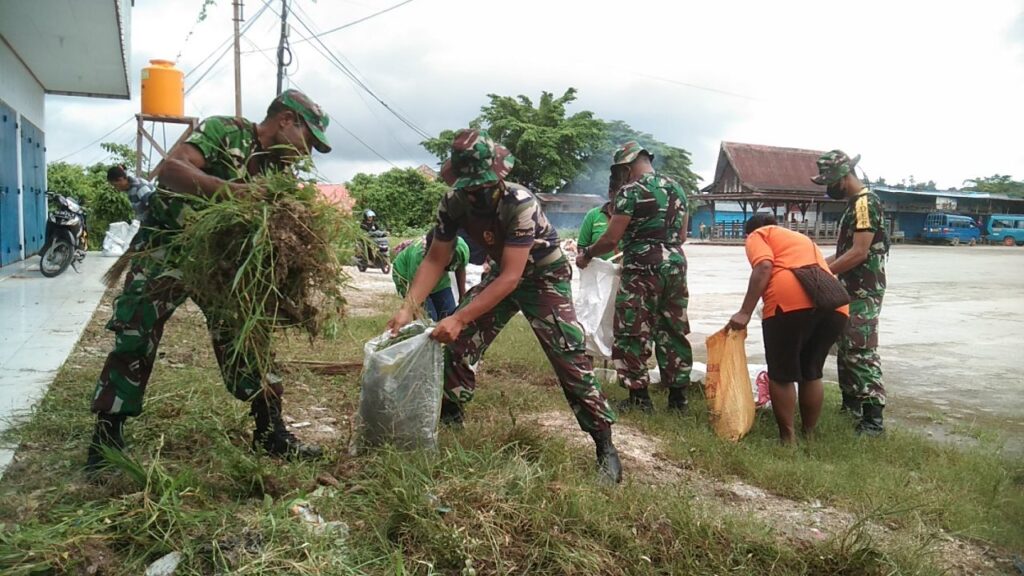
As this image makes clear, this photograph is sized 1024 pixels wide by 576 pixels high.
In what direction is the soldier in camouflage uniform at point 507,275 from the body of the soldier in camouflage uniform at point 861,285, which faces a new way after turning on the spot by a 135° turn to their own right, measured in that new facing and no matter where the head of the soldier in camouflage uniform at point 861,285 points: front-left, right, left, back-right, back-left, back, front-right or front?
back

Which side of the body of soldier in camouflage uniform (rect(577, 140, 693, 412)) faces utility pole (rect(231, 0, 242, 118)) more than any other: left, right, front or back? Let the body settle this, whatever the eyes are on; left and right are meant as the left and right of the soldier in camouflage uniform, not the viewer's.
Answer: front

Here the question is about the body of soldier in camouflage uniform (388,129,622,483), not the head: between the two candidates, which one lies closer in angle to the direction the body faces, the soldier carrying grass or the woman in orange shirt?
the soldier carrying grass

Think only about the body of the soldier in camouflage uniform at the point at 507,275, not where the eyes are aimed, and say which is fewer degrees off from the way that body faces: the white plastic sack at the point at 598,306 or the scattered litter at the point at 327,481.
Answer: the scattered litter

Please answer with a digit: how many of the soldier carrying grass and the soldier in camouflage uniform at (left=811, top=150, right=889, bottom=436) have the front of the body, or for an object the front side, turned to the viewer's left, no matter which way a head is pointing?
1

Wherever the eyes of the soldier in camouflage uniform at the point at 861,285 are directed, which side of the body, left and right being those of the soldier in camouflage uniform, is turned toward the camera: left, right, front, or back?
left

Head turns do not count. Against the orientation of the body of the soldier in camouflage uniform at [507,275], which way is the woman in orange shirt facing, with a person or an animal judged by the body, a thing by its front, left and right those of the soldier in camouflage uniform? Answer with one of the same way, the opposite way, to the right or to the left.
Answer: to the right

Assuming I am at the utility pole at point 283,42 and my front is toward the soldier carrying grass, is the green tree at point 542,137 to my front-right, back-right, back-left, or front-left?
back-left

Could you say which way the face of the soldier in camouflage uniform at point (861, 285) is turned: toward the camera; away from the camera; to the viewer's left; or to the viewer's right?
to the viewer's left

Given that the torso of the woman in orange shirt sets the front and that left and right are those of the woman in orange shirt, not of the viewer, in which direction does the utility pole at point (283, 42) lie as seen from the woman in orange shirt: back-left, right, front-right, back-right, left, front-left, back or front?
front

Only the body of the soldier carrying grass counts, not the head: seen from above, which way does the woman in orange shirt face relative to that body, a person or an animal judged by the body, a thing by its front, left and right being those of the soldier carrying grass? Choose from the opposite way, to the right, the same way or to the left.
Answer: to the left

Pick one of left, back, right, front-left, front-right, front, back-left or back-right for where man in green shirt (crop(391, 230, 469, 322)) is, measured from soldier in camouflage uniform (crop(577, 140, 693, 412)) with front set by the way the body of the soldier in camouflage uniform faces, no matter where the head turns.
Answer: front-left

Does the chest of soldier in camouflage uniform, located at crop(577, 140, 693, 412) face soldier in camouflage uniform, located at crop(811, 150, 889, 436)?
no

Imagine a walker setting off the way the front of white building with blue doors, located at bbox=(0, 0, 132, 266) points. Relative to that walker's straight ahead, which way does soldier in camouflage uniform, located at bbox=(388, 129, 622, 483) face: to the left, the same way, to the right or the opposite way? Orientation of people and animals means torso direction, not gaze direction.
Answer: the opposite way
